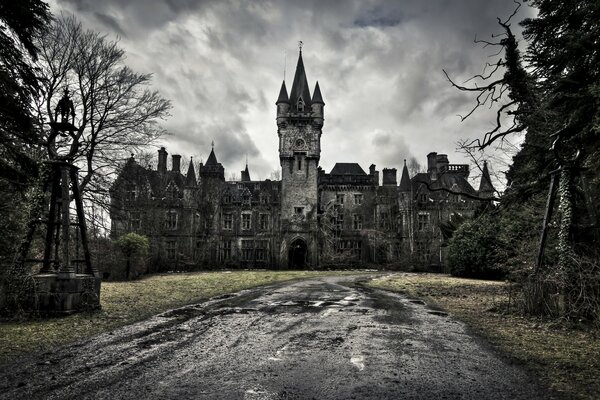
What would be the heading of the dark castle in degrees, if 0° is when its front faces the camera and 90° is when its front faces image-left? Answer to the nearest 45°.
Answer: approximately 0°

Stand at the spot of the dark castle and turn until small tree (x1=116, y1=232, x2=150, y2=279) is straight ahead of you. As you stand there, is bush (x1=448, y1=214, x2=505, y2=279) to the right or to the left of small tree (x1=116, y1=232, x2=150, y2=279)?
left

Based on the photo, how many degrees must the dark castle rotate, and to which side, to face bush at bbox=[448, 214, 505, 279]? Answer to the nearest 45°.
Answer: approximately 45° to its left

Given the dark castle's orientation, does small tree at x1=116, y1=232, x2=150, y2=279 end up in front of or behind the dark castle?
in front
